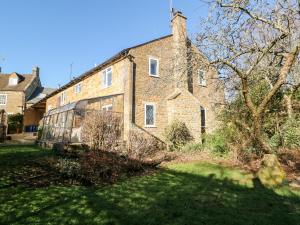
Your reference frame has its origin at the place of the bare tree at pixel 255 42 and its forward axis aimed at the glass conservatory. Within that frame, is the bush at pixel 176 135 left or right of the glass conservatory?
right
